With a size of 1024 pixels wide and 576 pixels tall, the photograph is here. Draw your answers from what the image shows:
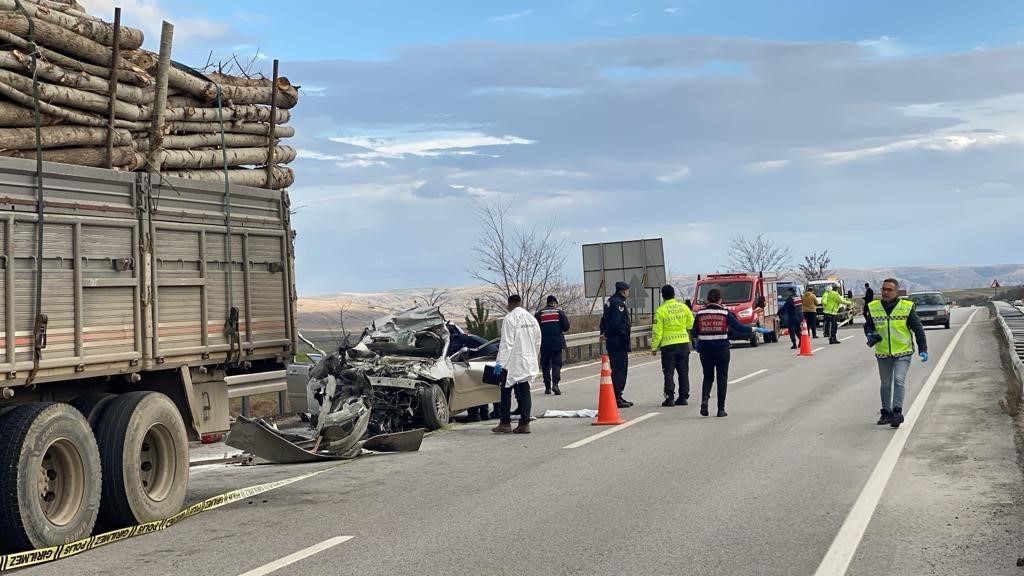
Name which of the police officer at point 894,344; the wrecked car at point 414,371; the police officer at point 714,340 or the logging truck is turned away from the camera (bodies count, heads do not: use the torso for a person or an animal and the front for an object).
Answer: the police officer at point 714,340

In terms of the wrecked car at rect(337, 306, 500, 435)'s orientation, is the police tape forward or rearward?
forward

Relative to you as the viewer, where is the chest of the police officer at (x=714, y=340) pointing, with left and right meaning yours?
facing away from the viewer

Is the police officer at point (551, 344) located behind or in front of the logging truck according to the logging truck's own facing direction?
behind

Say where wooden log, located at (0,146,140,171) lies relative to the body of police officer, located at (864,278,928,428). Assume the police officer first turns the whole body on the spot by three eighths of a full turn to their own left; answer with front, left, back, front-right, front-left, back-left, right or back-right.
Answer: back

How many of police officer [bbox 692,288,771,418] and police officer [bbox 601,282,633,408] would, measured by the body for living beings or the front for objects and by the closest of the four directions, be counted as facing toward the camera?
0
